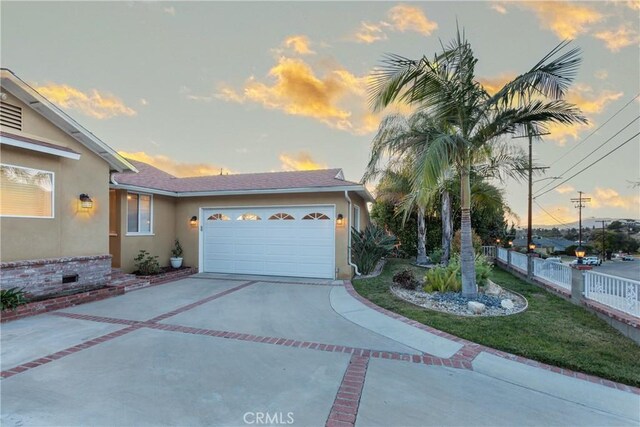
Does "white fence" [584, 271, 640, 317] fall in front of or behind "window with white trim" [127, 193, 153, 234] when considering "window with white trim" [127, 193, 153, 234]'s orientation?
in front

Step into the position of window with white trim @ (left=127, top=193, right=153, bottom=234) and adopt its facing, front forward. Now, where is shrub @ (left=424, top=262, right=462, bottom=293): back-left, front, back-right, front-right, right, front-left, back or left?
front-left

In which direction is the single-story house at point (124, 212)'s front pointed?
toward the camera

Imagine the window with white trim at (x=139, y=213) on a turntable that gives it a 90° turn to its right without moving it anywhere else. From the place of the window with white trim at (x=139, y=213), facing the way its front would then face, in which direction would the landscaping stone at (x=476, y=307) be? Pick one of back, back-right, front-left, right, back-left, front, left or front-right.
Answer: back-left

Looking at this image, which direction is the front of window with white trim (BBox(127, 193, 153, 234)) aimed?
toward the camera

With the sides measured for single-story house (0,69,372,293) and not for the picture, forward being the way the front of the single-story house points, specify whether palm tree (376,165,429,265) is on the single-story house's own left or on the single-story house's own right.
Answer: on the single-story house's own left

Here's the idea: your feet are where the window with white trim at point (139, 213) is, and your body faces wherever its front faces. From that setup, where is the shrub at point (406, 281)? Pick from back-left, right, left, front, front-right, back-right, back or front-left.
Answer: front-left

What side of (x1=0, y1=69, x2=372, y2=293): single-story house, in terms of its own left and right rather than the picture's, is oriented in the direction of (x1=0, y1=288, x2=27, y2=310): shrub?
front

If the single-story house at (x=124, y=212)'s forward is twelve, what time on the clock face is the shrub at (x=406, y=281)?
The shrub is roughly at 10 o'clock from the single-story house.

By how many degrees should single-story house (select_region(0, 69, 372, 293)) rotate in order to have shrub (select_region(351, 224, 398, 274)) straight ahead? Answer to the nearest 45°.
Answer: approximately 90° to its left

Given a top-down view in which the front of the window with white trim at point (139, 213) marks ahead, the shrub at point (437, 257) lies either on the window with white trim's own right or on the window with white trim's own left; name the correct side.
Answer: on the window with white trim's own left

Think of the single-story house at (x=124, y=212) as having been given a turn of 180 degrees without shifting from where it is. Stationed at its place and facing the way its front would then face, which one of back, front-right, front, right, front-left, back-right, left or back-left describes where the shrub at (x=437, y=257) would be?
right

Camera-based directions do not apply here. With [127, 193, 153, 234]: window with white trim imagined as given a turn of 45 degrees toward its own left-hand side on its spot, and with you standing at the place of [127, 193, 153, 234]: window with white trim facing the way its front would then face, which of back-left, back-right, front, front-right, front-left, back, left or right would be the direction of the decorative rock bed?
front
